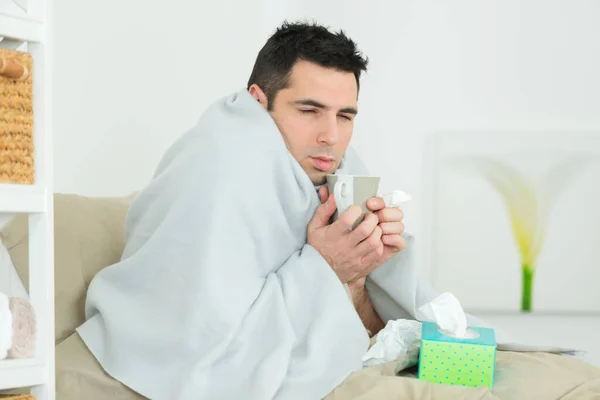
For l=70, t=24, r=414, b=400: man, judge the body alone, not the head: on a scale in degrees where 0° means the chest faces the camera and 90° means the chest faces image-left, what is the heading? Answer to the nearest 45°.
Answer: approximately 315°

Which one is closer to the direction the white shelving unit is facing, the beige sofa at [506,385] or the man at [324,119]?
the beige sofa

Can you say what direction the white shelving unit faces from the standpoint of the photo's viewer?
facing the viewer

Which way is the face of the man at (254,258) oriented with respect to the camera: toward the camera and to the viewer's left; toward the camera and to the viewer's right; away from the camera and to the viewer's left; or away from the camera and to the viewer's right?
toward the camera and to the viewer's right

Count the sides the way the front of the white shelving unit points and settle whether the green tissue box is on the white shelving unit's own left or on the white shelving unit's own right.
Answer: on the white shelving unit's own left

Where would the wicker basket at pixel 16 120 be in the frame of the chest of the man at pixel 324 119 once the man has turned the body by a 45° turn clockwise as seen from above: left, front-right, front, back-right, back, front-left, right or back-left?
front-right

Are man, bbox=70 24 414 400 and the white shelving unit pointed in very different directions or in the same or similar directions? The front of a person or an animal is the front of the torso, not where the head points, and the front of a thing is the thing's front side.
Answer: same or similar directions

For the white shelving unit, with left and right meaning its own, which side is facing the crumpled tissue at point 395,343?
left

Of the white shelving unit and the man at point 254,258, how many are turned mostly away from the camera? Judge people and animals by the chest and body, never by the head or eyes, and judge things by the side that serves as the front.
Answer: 0

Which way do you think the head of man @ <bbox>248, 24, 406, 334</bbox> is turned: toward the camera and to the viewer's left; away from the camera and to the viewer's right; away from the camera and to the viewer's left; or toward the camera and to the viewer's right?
toward the camera and to the viewer's right

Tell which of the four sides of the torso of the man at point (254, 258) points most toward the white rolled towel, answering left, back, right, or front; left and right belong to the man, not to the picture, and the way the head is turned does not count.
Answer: right

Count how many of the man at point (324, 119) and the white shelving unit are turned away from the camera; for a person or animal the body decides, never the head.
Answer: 0
